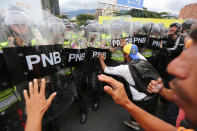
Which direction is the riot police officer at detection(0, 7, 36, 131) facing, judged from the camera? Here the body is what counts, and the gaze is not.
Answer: toward the camera

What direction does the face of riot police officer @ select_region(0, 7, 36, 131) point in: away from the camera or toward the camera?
toward the camera
